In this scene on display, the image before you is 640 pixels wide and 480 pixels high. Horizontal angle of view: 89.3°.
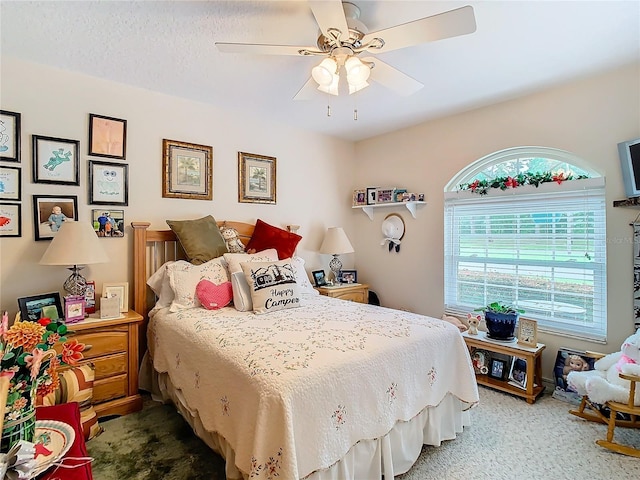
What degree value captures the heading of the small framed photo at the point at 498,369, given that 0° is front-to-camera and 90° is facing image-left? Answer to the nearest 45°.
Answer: approximately 45°

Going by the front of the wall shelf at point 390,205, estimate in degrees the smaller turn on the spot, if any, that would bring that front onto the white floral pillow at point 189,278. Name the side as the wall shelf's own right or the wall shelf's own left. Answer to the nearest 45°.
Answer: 0° — it already faces it

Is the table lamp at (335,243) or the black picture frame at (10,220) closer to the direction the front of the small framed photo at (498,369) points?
the black picture frame

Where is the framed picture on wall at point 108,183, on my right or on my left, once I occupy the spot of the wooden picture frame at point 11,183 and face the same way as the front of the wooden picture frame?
on my left

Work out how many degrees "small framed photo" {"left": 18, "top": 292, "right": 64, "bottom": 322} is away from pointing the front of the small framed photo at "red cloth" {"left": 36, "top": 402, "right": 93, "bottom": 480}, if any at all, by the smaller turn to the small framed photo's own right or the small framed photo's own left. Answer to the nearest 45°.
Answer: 0° — it already faces it
